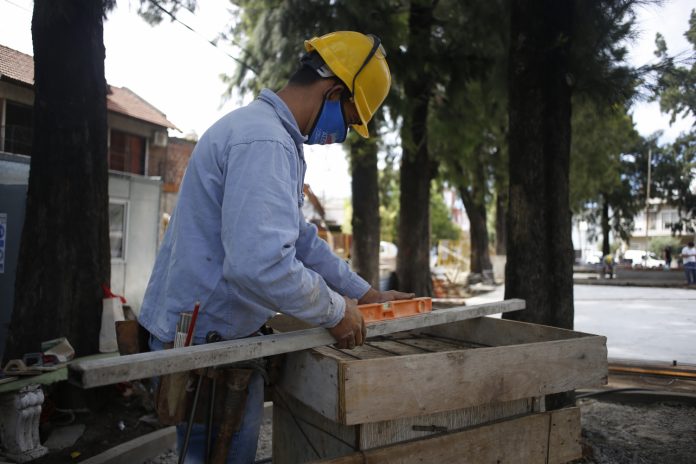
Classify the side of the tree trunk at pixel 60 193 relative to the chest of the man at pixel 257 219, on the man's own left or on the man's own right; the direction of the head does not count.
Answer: on the man's own left

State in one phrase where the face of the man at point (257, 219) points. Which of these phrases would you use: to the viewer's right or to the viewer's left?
to the viewer's right

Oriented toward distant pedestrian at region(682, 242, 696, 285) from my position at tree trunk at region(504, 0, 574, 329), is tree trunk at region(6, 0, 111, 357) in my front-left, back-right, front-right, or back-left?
back-left

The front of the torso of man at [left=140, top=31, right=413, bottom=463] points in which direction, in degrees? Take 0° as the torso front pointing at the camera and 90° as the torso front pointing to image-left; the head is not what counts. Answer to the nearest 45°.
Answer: approximately 270°

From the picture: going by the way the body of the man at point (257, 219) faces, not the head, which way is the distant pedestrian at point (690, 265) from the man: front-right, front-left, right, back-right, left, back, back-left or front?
front-left

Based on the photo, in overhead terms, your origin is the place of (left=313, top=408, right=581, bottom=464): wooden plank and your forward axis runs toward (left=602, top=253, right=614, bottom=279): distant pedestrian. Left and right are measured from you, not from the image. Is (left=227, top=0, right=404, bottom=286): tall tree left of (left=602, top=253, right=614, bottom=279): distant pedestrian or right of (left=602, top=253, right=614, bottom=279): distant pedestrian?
left

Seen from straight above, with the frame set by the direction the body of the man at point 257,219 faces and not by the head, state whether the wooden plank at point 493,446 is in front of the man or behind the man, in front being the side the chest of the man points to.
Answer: in front

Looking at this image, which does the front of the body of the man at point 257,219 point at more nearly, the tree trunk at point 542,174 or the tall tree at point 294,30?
the tree trunk

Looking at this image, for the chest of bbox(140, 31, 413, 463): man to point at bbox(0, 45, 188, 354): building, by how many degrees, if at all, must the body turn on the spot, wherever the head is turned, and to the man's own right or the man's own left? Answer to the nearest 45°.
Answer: approximately 90° to the man's own left

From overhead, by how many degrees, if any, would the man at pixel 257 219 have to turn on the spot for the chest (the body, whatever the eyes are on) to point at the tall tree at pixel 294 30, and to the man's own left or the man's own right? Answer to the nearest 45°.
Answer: approximately 90° to the man's own left

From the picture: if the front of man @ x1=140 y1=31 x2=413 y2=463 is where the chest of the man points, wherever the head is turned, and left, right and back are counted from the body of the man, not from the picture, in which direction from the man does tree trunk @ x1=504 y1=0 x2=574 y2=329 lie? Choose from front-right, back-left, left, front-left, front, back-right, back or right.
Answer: front-left
